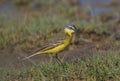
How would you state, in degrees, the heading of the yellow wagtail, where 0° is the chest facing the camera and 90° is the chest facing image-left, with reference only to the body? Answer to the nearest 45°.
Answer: approximately 270°
